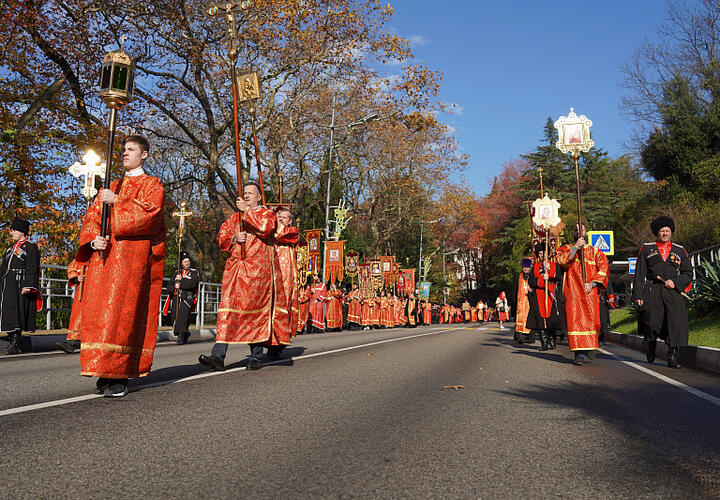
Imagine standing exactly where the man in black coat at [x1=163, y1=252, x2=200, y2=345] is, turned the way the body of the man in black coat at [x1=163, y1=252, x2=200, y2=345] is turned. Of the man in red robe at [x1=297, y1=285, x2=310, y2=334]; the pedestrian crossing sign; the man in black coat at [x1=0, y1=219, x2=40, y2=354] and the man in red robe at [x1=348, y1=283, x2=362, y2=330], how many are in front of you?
1

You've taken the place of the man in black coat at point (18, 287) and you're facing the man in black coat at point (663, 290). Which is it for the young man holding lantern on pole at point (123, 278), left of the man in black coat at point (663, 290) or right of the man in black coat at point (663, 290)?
right

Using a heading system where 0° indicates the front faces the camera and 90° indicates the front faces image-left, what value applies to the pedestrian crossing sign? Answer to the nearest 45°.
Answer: approximately 0°

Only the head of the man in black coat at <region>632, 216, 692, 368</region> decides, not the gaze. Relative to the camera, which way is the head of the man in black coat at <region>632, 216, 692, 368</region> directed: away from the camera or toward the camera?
toward the camera

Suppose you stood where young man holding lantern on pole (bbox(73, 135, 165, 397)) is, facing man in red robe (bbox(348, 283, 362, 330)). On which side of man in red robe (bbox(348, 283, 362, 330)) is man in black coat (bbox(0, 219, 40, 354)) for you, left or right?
left

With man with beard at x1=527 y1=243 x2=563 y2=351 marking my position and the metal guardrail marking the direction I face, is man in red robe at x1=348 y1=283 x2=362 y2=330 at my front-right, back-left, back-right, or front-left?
front-right

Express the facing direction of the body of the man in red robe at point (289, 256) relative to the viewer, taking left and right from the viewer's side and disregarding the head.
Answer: facing the viewer and to the left of the viewer

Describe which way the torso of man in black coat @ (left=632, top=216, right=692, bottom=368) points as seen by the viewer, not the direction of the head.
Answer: toward the camera

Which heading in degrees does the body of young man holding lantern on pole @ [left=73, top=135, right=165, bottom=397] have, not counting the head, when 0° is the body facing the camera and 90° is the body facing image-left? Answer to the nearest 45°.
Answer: approximately 45°

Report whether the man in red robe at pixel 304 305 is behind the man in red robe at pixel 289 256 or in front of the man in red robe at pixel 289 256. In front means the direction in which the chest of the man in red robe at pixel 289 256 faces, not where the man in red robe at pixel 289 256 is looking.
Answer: behind

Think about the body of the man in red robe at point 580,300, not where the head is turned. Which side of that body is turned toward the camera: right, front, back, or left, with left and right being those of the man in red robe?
front
